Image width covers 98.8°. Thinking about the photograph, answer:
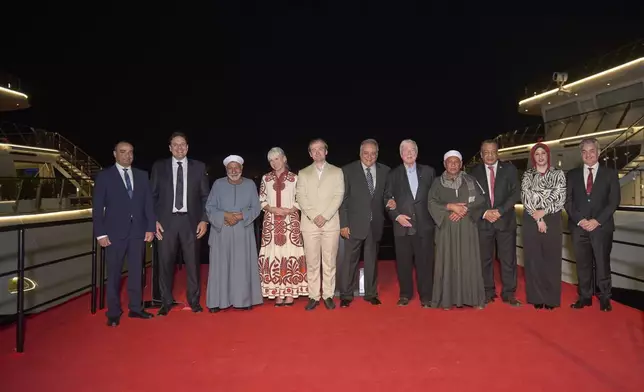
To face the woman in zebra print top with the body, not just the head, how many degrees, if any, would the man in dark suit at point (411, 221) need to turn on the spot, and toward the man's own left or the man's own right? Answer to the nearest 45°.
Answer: approximately 90° to the man's own left

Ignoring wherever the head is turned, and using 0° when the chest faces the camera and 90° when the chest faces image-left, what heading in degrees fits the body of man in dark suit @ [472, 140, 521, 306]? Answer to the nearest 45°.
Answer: approximately 0°

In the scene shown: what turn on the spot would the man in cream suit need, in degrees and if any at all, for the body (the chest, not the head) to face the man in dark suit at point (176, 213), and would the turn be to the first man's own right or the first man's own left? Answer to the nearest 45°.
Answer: approximately 90° to the first man's own right

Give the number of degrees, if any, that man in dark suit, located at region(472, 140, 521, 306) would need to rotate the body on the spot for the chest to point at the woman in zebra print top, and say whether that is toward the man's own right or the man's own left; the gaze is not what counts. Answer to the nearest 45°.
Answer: approximately 90° to the man's own left

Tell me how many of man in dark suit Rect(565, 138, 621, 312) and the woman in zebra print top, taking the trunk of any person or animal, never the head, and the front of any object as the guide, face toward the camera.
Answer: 2
